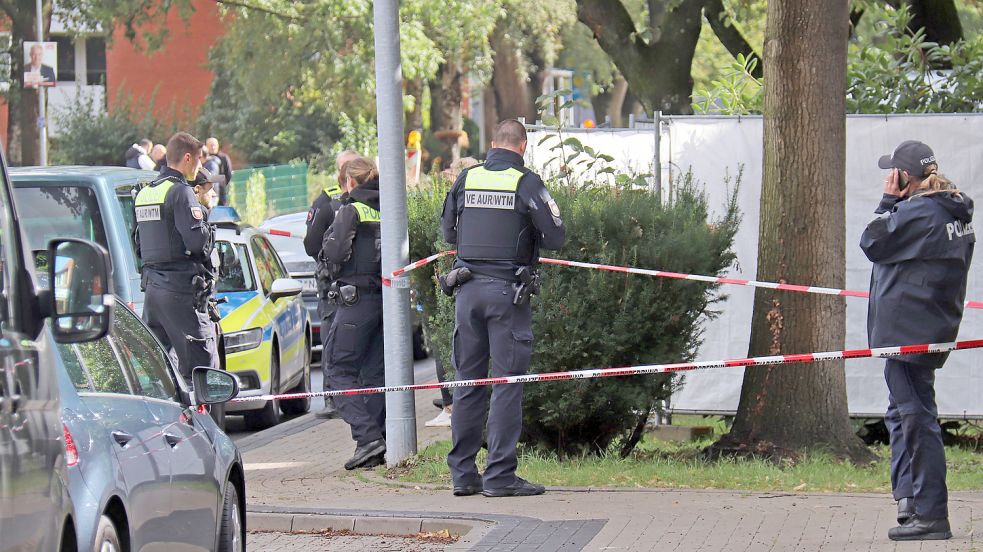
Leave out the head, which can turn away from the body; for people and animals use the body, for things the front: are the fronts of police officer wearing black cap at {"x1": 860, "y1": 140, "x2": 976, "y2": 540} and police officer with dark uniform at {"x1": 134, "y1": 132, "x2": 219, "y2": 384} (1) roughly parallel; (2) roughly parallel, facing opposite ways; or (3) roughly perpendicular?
roughly perpendicular

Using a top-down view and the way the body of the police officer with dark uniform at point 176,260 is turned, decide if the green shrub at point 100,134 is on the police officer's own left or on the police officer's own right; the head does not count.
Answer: on the police officer's own left

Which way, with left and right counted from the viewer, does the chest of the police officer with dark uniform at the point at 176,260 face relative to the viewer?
facing away from the viewer and to the right of the viewer

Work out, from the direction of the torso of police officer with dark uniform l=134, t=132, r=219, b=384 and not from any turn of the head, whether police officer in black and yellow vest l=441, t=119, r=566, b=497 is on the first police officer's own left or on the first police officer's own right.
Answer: on the first police officer's own right

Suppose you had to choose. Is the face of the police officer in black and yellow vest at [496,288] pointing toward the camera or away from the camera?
away from the camera

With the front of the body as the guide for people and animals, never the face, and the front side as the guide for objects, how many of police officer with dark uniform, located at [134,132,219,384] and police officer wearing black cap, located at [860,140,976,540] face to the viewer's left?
1

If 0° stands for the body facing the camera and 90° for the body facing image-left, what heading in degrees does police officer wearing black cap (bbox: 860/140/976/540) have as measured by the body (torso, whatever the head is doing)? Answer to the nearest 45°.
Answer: approximately 90°

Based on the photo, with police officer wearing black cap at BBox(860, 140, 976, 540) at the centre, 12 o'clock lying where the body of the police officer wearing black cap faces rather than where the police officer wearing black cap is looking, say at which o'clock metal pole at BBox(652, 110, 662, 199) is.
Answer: The metal pole is roughly at 2 o'clock from the police officer wearing black cap.

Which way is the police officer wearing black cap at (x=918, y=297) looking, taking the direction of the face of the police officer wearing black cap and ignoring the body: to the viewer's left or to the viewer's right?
to the viewer's left
